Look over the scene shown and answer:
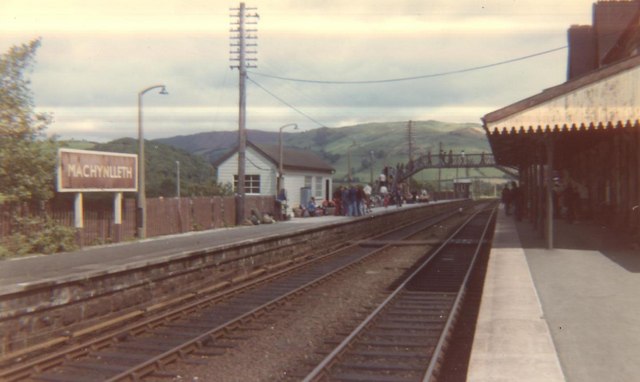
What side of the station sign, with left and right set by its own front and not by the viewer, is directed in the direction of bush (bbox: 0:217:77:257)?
right

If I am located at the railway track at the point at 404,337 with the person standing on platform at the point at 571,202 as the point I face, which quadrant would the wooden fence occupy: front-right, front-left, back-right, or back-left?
front-left

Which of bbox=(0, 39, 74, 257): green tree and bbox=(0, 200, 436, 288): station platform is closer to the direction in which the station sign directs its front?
the station platform

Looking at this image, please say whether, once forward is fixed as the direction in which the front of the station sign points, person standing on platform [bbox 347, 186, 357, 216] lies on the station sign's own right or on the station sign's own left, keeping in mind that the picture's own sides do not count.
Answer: on the station sign's own left

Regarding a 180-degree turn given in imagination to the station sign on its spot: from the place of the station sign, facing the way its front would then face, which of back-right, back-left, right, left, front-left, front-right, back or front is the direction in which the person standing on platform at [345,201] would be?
right

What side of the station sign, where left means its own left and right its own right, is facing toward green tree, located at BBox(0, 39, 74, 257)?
right

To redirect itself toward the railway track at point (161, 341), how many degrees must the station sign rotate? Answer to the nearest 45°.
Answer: approximately 45° to its right

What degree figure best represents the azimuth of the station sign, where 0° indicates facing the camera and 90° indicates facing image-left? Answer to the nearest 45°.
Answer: approximately 315°

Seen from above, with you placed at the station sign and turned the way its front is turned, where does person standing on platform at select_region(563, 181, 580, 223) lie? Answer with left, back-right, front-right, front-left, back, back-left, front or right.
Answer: front-left
